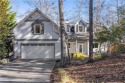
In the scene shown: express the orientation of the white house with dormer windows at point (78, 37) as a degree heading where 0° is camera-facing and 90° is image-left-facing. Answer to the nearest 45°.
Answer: approximately 0°
